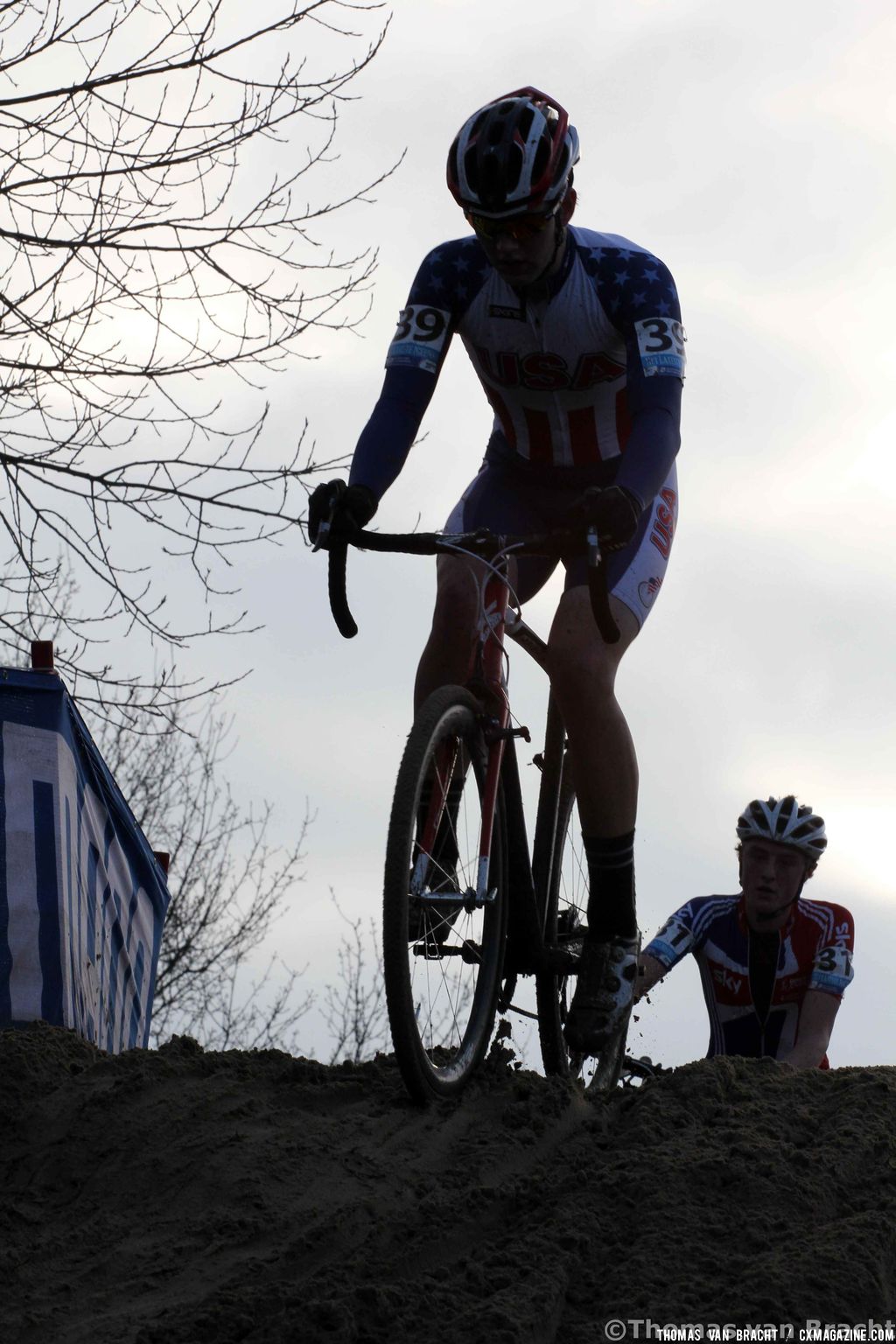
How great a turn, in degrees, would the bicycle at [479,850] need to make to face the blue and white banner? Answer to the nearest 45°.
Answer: approximately 135° to its right

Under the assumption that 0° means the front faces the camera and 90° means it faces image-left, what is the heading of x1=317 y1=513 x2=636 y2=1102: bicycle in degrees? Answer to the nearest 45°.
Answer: approximately 0°
